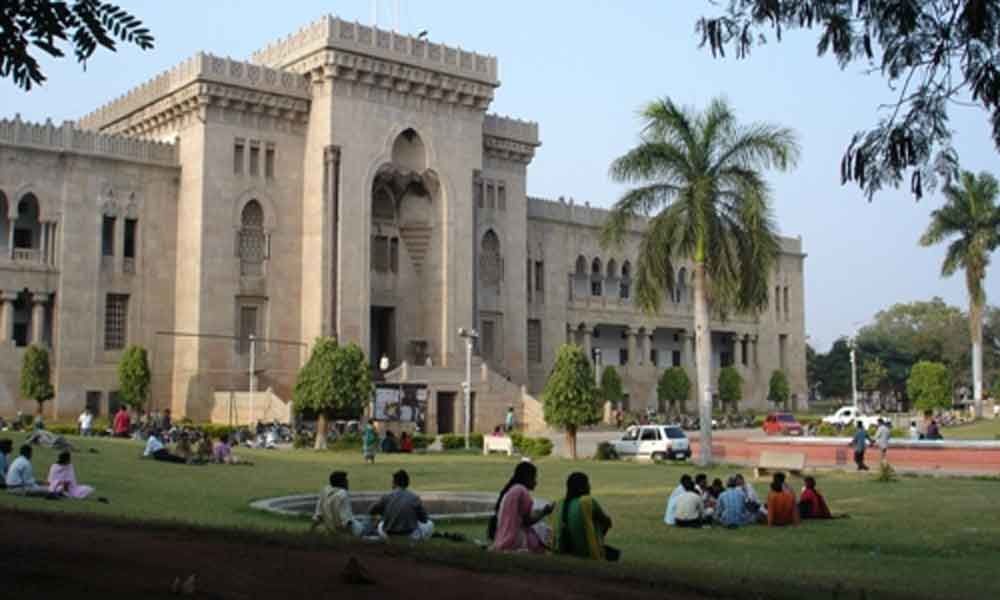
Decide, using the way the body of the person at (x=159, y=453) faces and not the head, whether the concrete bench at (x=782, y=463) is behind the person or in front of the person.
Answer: in front

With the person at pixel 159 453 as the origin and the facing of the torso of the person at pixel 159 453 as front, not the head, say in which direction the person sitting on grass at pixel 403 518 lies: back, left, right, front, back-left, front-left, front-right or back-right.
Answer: right

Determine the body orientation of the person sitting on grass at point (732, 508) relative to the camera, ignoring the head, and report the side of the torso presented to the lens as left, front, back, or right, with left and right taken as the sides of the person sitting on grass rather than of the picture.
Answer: back

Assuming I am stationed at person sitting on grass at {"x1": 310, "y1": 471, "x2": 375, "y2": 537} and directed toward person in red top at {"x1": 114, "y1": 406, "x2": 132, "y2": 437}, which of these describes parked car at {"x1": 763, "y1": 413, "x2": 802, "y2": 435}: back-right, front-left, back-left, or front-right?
front-right

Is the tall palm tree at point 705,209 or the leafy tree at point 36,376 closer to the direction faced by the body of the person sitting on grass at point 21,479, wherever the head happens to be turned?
the tall palm tree

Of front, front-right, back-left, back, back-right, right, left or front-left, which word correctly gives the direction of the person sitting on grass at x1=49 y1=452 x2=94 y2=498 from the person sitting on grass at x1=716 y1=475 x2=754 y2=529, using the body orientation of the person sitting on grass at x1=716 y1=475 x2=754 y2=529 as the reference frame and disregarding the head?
left

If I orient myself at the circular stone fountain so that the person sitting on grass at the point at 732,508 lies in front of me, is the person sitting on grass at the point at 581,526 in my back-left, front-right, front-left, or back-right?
front-right

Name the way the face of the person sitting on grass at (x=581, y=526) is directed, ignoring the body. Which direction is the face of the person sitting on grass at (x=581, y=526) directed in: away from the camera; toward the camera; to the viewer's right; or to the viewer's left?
away from the camera

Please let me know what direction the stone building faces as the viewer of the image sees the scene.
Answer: facing the viewer and to the right of the viewer

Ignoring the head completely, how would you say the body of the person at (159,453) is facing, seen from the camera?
to the viewer's right

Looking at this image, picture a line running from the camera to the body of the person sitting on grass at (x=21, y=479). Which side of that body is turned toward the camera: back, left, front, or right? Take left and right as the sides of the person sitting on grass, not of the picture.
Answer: right

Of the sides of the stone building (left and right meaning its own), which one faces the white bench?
front

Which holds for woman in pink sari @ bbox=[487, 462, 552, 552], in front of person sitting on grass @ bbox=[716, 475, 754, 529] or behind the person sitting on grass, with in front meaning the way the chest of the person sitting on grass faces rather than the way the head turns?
behind

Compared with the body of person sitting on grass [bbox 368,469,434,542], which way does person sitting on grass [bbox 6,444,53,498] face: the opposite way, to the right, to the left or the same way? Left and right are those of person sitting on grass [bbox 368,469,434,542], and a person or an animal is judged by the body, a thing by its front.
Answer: to the right

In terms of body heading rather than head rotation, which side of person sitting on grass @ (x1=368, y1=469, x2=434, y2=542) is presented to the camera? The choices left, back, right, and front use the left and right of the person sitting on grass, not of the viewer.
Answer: back

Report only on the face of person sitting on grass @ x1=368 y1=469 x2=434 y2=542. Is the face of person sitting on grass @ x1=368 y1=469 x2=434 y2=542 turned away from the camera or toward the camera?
away from the camera

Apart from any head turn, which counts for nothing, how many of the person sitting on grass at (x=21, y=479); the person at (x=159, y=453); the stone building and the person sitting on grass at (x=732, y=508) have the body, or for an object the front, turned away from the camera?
1
